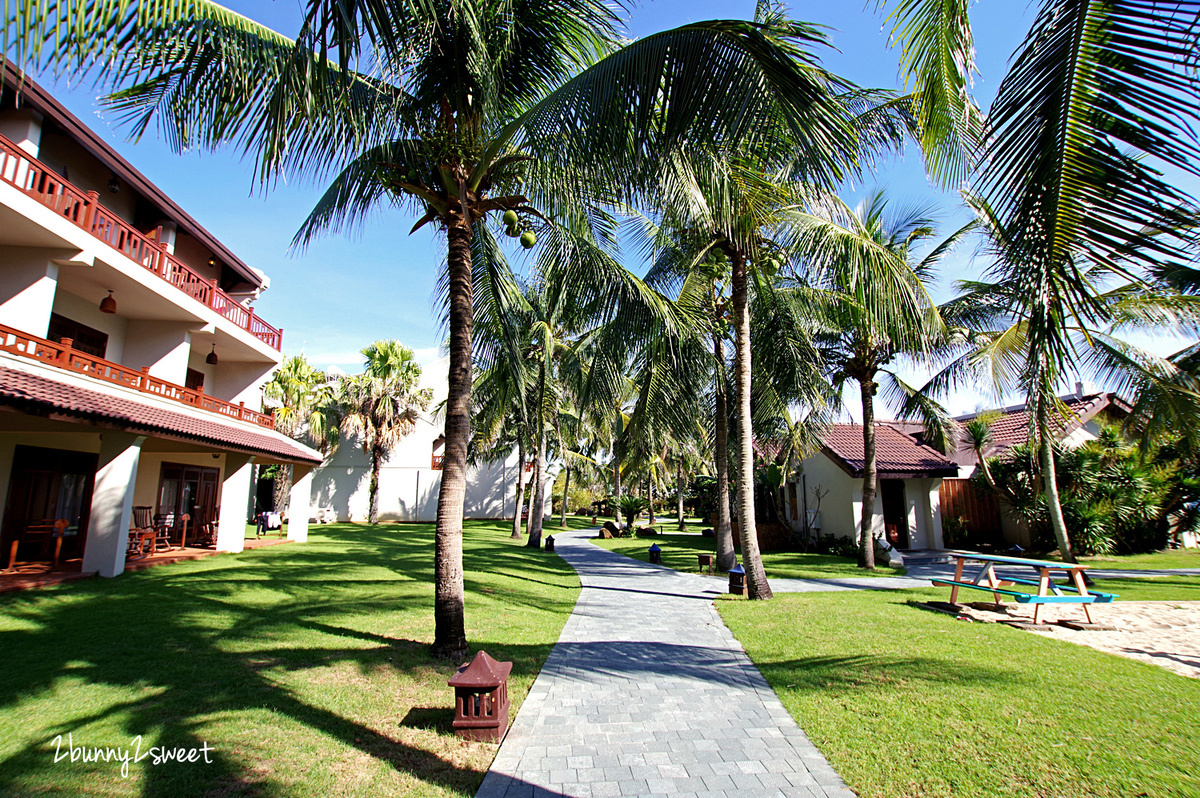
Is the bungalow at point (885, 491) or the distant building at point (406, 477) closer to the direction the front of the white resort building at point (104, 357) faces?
the bungalow

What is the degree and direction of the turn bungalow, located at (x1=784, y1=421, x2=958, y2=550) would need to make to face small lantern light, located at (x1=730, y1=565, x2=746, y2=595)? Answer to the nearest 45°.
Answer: approximately 45° to its right

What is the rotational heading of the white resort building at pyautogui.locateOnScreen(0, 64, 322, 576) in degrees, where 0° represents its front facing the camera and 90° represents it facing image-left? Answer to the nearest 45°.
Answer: approximately 315°

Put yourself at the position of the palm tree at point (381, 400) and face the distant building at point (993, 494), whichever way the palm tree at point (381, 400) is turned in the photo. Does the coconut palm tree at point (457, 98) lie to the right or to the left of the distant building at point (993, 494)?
right
